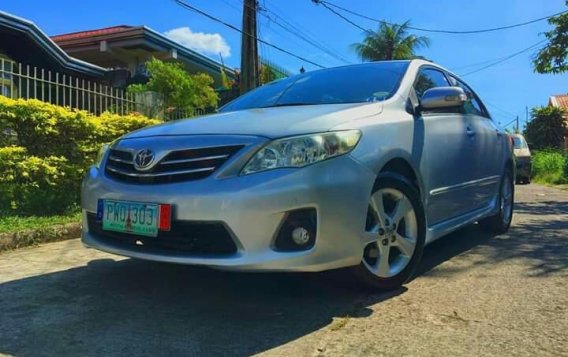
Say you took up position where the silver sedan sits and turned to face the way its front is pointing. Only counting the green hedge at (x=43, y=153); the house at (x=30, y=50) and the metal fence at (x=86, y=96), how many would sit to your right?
3

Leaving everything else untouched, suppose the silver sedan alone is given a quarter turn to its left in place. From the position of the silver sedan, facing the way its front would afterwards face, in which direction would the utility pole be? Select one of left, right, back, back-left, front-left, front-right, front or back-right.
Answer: back-left

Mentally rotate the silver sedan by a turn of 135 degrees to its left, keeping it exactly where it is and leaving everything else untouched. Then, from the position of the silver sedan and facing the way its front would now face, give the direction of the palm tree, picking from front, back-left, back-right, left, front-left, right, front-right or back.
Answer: left

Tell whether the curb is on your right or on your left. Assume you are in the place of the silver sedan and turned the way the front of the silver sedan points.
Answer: on your right

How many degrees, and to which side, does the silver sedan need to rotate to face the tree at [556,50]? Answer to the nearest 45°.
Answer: approximately 180°

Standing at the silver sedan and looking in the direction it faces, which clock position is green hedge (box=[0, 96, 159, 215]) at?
The green hedge is roughly at 3 o'clock from the silver sedan.

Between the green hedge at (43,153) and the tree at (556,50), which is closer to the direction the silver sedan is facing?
the green hedge

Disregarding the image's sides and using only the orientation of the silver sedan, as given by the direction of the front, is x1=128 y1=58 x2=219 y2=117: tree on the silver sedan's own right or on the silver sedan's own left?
on the silver sedan's own right

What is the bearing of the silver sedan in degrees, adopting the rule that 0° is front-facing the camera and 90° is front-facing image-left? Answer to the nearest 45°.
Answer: approximately 45°

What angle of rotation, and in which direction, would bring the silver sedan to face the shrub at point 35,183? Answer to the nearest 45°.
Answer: approximately 90° to its right

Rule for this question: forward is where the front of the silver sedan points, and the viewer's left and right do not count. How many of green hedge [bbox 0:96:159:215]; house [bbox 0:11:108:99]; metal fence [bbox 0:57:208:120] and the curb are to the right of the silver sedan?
4

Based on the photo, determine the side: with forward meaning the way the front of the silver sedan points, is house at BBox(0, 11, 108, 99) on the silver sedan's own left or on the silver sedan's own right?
on the silver sedan's own right

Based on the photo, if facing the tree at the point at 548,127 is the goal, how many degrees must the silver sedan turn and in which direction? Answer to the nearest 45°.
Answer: approximately 180°
